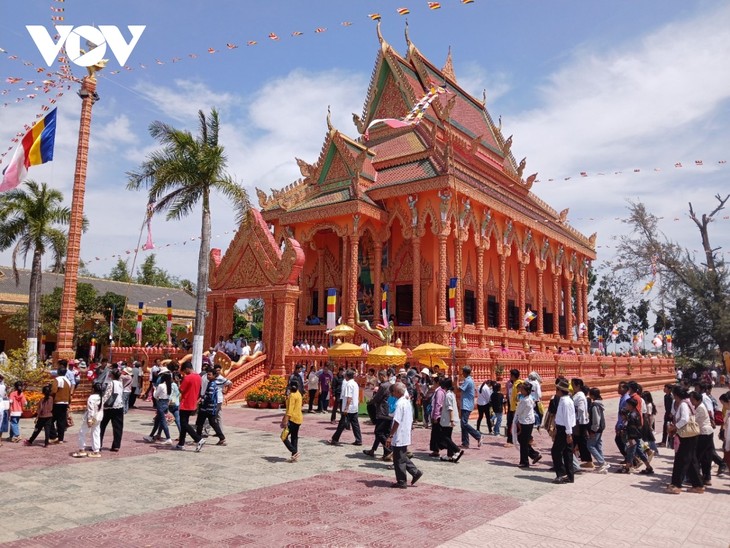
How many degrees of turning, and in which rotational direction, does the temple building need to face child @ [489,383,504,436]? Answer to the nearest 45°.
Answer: approximately 45° to its left

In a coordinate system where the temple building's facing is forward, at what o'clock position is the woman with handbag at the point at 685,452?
The woman with handbag is roughly at 10 o'clock from the temple building.

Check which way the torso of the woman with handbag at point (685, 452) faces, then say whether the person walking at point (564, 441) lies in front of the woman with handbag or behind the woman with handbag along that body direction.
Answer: in front

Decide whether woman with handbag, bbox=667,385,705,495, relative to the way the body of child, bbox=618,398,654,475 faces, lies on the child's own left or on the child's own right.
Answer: on the child's own left

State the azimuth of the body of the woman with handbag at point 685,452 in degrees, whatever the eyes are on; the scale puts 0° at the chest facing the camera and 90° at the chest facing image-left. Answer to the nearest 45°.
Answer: approximately 90°

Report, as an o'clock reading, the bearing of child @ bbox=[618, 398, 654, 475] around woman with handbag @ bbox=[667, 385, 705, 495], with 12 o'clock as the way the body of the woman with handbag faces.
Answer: The child is roughly at 2 o'clock from the woman with handbag.

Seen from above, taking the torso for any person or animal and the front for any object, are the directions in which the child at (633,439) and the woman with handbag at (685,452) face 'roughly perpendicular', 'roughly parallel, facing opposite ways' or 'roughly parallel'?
roughly parallel
